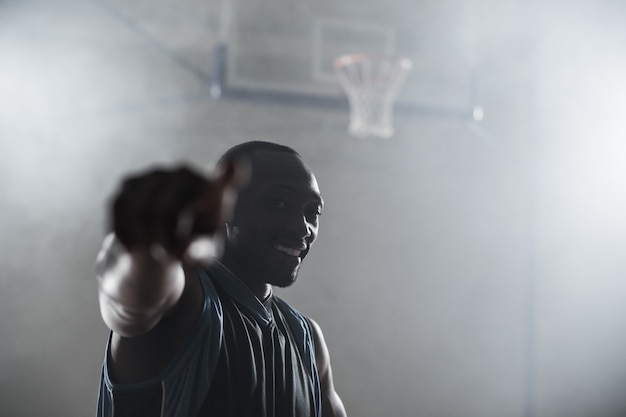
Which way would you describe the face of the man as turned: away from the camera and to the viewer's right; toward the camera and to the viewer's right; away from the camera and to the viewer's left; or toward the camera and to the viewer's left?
toward the camera and to the viewer's right

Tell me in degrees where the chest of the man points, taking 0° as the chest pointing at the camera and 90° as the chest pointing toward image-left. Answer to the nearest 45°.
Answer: approximately 315°
